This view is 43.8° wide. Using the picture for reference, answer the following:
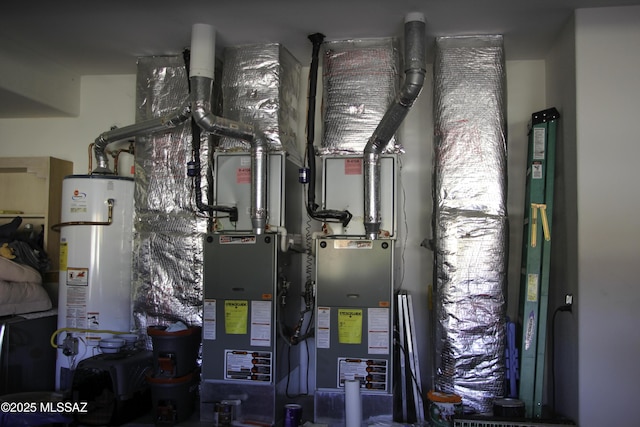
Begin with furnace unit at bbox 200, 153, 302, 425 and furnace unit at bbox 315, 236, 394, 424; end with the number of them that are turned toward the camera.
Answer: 2

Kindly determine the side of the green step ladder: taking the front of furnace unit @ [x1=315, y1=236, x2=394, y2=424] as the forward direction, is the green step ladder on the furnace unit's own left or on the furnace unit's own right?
on the furnace unit's own left

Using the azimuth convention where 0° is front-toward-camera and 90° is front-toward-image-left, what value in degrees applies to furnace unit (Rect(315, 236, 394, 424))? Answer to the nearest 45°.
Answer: approximately 0°

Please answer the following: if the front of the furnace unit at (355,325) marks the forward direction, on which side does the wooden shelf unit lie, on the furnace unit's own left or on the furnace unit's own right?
on the furnace unit's own right

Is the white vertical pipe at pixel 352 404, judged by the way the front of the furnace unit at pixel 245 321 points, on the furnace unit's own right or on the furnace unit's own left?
on the furnace unit's own left
